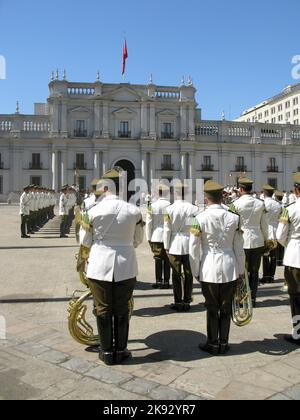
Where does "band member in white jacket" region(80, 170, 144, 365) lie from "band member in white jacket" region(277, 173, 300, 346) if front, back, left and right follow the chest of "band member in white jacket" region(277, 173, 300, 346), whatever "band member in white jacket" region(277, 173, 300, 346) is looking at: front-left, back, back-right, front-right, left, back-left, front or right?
left

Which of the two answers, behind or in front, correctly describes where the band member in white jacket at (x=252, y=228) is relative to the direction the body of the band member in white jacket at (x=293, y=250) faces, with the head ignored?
in front

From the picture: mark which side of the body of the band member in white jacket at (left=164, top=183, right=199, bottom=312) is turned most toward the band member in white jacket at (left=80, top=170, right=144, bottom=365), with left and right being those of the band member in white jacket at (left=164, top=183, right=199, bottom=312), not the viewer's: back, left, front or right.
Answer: back

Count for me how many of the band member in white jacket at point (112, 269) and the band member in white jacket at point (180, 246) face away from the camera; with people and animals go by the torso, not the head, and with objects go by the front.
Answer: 2

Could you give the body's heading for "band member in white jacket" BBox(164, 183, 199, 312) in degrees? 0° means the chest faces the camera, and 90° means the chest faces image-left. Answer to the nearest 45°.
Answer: approximately 180°

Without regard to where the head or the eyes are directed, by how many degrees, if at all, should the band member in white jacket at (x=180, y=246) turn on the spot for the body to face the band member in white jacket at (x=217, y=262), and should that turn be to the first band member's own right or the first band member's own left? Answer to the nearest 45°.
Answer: approximately 180°

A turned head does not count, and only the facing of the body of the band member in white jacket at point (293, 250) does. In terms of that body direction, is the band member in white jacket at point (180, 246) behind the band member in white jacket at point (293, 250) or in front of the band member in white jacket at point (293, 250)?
in front

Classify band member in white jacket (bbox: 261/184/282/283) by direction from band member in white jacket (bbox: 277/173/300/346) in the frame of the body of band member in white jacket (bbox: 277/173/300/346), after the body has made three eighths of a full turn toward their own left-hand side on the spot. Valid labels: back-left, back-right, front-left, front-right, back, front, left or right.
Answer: back

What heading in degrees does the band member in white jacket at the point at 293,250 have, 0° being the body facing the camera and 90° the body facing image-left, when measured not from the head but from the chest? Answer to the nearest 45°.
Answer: approximately 135°

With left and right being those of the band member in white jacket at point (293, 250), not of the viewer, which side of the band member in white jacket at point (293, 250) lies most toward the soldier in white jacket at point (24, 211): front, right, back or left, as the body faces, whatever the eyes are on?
front

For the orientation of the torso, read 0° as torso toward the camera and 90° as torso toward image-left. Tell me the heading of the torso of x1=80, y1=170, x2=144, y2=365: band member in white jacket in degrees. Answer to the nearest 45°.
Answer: approximately 180°
